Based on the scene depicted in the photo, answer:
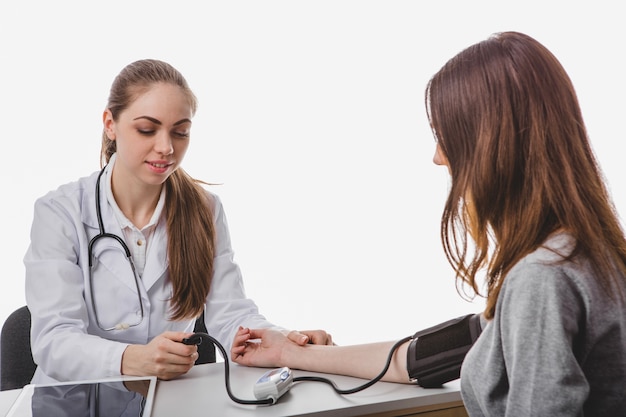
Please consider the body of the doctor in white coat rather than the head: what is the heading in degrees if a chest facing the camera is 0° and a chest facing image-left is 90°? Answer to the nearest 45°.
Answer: approximately 315°

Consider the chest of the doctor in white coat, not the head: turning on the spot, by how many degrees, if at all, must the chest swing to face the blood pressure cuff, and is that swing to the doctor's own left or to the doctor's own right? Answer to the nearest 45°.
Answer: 0° — they already face it

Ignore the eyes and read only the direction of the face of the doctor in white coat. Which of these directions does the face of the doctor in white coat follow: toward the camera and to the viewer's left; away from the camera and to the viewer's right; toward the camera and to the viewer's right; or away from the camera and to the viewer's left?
toward the camera and to the viewer's right
